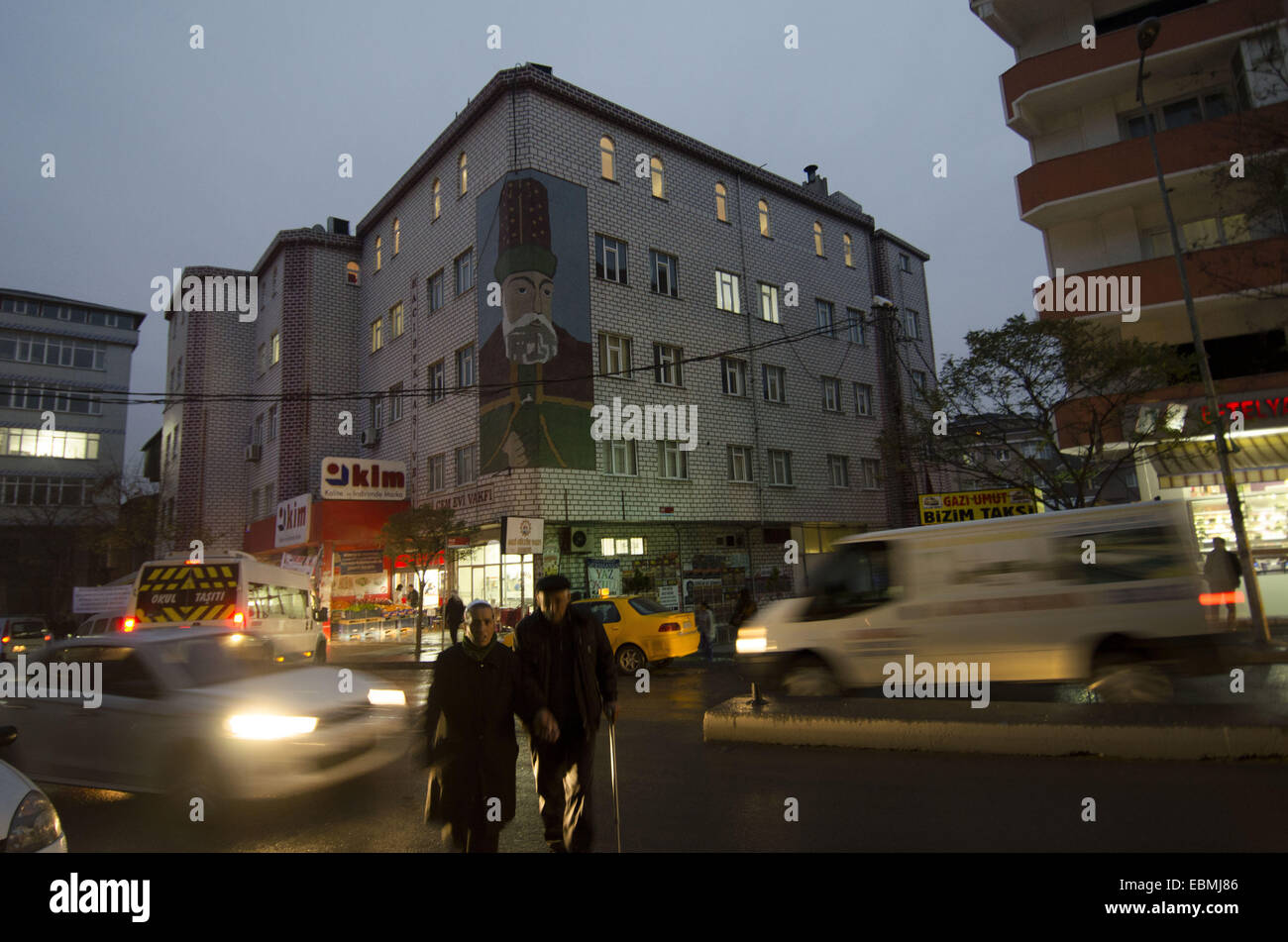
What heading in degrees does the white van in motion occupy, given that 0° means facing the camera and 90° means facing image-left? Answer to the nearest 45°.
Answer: approximately 90°

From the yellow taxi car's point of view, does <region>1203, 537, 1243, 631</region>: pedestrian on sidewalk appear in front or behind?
behind

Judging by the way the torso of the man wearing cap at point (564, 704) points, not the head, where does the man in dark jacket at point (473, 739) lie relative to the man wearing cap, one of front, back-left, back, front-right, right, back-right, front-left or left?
front-right

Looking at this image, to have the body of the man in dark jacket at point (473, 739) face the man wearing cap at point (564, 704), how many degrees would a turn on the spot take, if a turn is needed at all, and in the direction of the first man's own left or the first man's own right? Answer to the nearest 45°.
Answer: approximately 135° to the first man's own left

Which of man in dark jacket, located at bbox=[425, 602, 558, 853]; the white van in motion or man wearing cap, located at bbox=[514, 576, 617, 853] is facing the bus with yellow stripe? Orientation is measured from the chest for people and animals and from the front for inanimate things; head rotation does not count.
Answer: the white van in motion
